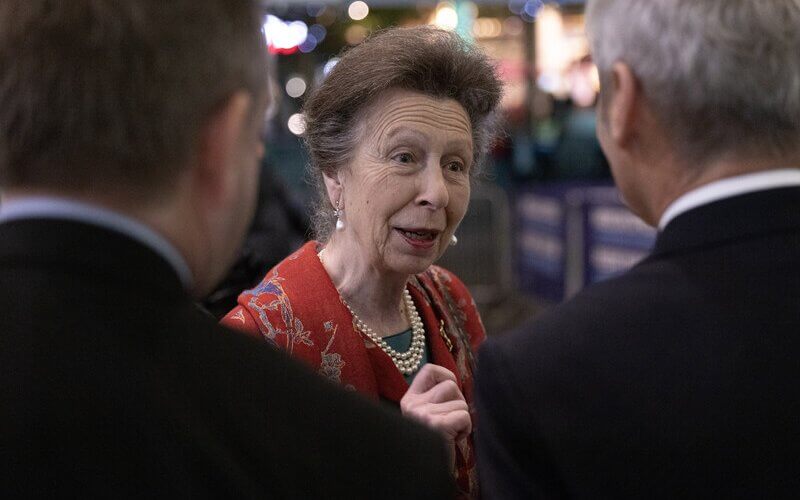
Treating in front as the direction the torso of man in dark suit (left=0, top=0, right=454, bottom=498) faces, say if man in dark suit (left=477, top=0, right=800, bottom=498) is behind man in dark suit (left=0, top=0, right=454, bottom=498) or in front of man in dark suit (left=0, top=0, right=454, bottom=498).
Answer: in front

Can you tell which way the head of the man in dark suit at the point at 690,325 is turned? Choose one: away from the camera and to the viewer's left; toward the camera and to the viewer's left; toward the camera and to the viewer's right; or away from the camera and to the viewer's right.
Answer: away from the camera and to the viewer's left

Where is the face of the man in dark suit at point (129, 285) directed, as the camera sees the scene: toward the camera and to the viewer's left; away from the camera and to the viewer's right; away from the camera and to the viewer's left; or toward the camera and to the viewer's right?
away from the camera and to the viewer's right

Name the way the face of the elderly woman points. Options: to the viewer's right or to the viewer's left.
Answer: to the viewer's right

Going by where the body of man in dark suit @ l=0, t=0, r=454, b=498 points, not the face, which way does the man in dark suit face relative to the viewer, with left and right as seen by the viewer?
facing away from the viewer and to the right of the viewer
